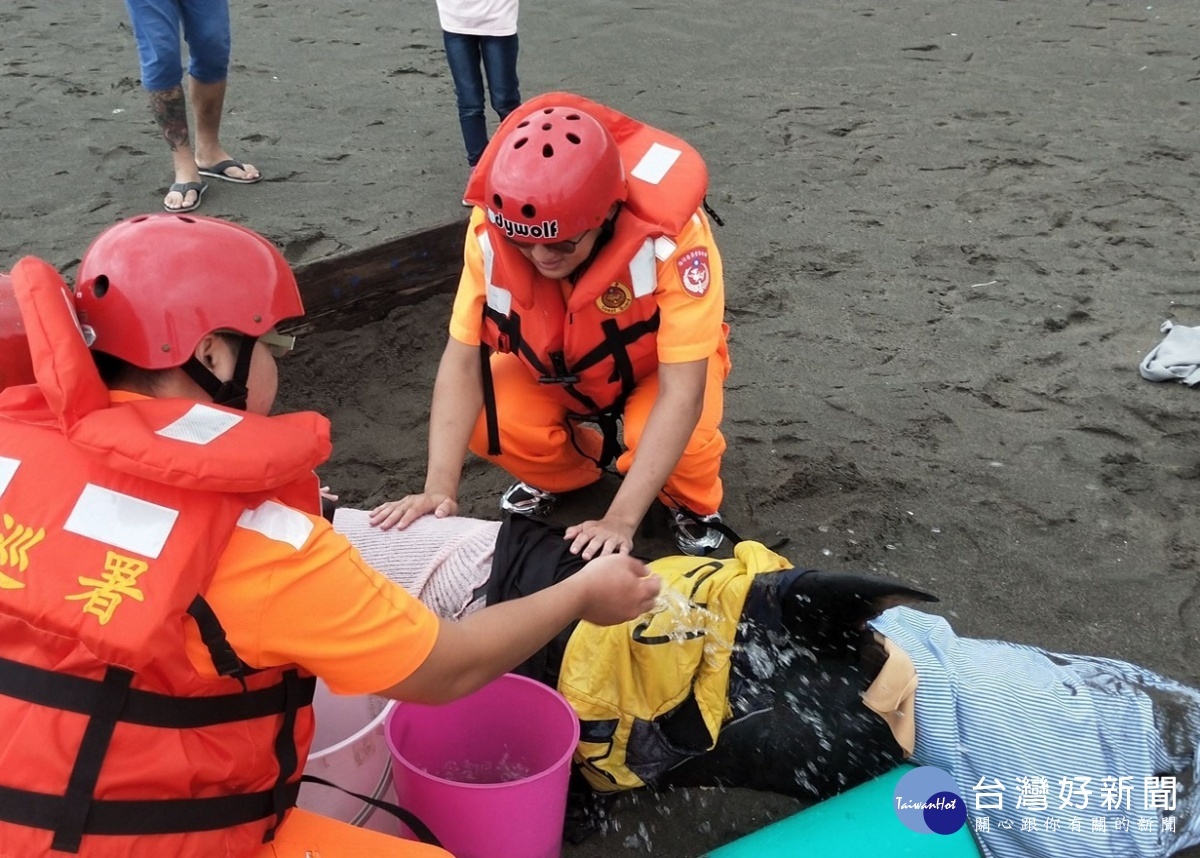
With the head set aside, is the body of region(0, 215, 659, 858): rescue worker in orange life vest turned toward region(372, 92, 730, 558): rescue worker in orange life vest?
yes

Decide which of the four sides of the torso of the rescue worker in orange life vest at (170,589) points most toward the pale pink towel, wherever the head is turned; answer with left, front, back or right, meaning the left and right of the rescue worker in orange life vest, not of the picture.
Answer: front

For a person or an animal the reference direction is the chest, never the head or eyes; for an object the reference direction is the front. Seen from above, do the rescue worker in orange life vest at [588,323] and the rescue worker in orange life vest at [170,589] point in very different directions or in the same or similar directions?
very different directions

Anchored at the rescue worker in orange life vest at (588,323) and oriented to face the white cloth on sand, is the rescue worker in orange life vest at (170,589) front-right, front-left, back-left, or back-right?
back-right

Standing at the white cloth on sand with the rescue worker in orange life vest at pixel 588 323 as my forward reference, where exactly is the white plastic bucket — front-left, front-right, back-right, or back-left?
front-left

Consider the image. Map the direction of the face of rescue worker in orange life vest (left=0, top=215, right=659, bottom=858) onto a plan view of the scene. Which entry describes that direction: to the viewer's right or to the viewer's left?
to the viewer's right

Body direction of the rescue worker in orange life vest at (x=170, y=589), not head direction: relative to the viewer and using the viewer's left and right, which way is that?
facing away from the viewer and to the right of the viewer

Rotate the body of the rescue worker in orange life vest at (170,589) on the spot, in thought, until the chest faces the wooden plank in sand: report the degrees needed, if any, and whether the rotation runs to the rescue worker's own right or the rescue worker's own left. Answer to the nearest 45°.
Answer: approximately 45° to the rescue worker's own left

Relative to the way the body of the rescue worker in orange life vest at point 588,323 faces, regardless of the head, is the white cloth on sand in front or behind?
behind

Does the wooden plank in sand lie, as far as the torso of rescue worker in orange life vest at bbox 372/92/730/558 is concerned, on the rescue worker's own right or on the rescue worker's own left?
on the rescue worker's own right
